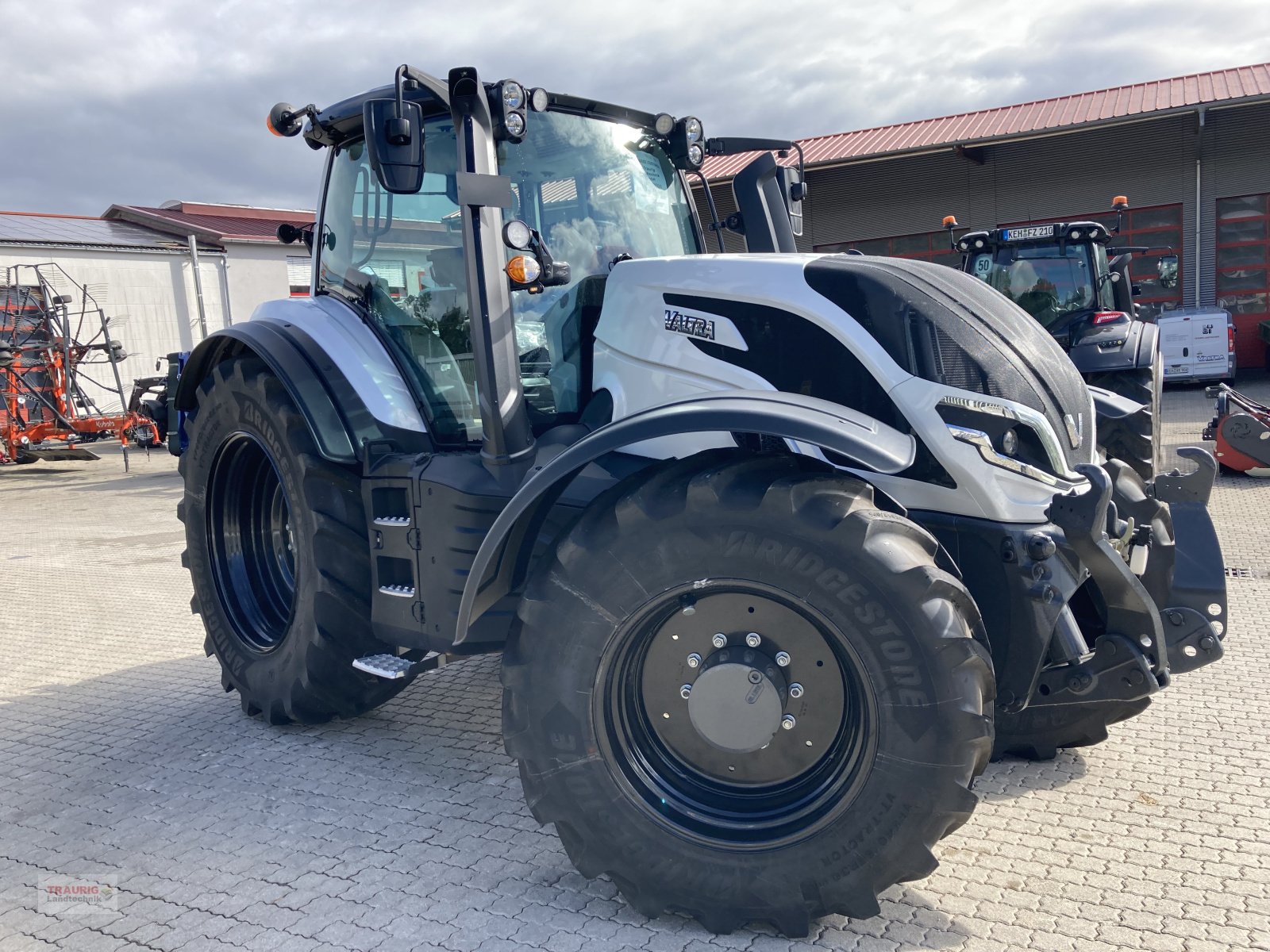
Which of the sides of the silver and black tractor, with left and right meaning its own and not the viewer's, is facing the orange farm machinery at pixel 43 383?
back

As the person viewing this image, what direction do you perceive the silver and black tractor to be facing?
facing the viewer and to the right of the viewer

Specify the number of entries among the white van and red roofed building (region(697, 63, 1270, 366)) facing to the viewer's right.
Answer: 0

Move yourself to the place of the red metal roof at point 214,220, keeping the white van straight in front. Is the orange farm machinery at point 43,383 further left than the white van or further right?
right

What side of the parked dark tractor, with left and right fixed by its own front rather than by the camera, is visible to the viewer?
back

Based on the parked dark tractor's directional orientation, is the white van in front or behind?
in front

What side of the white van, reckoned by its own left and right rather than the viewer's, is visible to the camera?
back

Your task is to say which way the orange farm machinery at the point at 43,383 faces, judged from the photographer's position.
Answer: facing to the right of the viewer

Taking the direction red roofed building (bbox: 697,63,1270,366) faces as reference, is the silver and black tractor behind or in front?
in front

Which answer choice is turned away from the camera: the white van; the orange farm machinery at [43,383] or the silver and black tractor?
the white van

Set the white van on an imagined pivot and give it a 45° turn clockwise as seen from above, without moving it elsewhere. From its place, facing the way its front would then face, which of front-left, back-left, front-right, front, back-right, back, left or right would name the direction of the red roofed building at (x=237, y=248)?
back-left

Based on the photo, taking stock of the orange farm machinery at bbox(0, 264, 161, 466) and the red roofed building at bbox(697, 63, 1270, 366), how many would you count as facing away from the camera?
0
